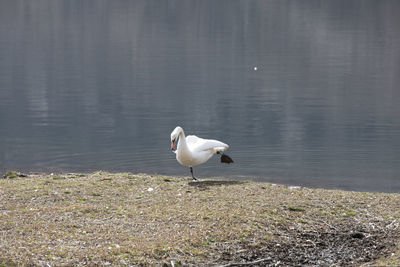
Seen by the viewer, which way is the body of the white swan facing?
to the viewer's left
